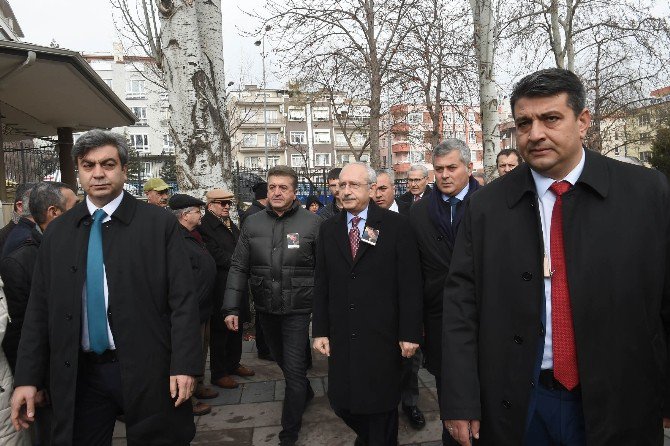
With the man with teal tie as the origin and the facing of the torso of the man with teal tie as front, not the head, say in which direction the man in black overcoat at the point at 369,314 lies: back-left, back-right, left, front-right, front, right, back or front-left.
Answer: left

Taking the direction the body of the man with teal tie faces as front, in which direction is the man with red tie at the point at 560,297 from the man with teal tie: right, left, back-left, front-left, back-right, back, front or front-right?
front-left

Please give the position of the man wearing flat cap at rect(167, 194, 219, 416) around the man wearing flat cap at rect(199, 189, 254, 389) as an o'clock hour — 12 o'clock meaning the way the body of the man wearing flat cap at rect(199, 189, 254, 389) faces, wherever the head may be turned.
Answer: the man wearing flat cap at rect(167, 194, 219, 416) is roughly at 2 o'clock from the man wearing flat cap at rect(199, 189, 254, 389).

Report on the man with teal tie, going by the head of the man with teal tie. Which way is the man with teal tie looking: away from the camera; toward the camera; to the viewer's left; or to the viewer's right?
toward the camera

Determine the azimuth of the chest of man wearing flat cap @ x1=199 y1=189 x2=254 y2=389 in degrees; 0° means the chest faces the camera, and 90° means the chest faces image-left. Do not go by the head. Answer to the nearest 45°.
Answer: approximately 315°

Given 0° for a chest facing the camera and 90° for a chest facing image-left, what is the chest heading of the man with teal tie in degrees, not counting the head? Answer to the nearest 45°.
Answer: approximately 0°

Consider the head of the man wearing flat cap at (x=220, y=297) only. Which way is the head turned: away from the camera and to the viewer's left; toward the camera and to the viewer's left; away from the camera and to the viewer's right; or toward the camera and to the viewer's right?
toward the camera and to the viewer's right

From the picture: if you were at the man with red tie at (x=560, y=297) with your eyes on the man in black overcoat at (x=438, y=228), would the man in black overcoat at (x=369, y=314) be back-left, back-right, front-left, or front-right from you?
front-left

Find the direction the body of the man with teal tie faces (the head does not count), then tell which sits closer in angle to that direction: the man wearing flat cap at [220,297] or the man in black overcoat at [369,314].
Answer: the man in black overcoat

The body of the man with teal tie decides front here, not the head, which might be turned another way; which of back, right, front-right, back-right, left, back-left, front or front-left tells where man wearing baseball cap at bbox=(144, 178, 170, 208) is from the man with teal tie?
back

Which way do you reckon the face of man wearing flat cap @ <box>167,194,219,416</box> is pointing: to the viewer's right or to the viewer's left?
to the viewer's right
